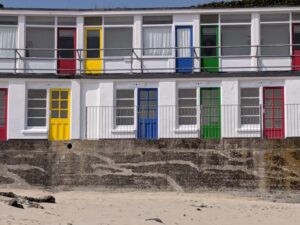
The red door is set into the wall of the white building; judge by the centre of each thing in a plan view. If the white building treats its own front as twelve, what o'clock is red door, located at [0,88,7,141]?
The red door is roughly at 3 o'clock from the white building.

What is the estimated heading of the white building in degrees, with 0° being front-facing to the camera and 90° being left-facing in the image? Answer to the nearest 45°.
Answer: approximately 0°

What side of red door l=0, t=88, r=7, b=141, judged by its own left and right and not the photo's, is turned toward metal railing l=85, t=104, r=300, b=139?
left

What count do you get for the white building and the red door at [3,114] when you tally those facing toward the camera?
2

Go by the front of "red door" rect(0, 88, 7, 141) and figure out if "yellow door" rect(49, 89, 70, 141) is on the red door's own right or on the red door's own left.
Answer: on the red door's own left

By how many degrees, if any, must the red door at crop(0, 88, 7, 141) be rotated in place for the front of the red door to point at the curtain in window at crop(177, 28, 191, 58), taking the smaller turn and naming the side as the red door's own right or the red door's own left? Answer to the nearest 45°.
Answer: approximately 90° to the red door's own left
